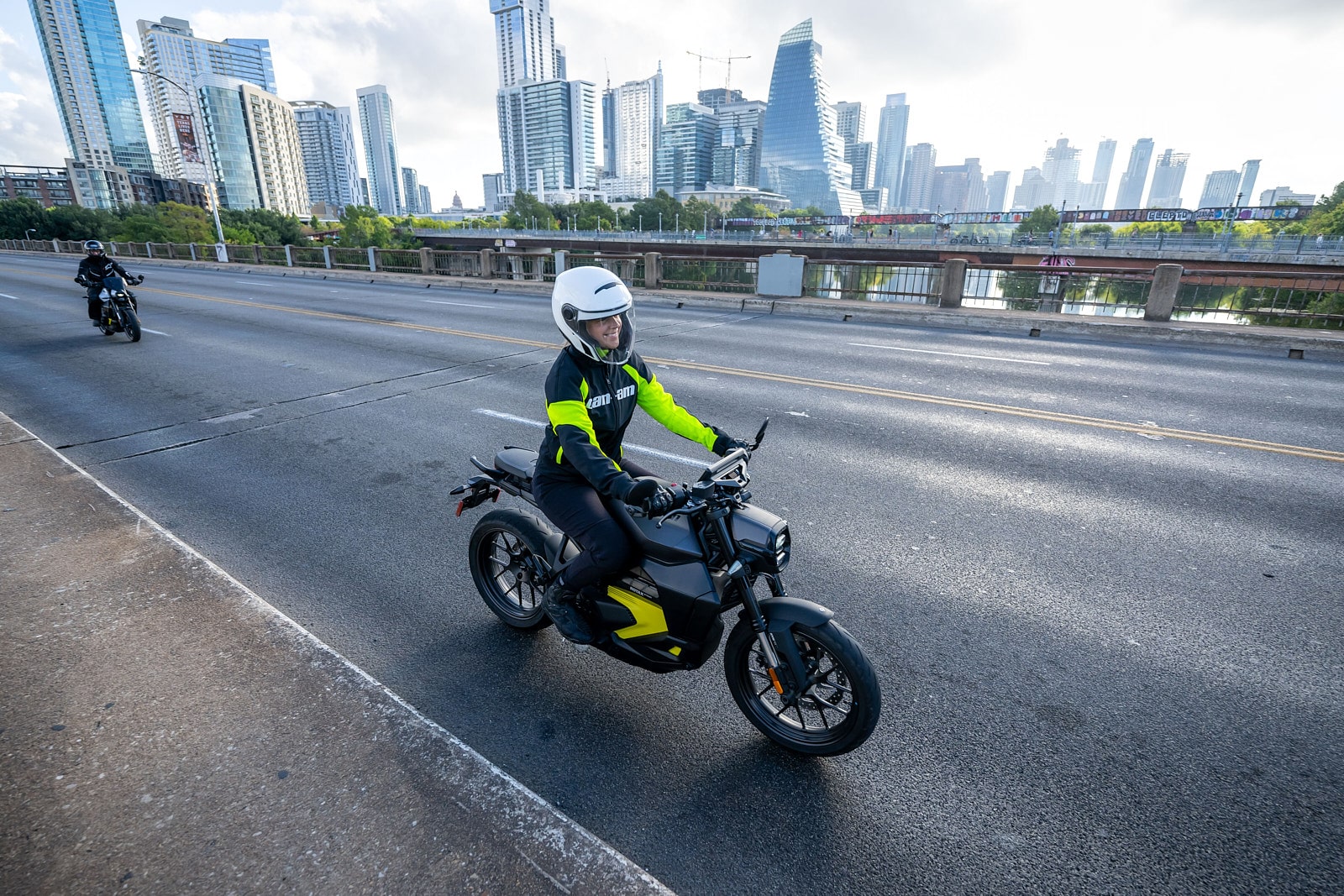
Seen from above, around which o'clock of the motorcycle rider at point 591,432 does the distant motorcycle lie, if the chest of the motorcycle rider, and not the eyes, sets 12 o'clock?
The distant motorcycle is roughly at 6 o'clock from the motorcycle rider.

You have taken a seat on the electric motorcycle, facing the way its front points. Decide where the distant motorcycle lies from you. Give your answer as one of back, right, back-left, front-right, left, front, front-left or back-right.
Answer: back

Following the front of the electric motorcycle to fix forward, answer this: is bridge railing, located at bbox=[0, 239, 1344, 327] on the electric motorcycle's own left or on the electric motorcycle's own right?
on the electric motorcycle's own left

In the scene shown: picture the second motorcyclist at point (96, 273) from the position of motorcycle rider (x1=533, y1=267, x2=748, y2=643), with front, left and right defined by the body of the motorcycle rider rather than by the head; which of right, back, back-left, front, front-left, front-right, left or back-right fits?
back

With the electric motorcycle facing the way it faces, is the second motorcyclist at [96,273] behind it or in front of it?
behind

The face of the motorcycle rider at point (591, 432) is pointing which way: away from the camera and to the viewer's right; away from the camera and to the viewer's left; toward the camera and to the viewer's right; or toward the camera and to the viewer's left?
toward the camera and to the viewer's right

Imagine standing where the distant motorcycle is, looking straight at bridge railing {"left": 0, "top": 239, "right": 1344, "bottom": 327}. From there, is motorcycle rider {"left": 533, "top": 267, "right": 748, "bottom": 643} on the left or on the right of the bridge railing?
right

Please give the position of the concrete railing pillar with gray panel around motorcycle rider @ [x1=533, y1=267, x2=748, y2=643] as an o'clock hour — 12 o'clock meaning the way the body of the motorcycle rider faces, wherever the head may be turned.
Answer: The concrete railing pillar with gray panel is roughly at 8 o'clock from the motorcycle rider.

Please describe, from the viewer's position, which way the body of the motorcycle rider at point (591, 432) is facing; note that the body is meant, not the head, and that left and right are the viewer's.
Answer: facing the viewer and to the right of the viewer

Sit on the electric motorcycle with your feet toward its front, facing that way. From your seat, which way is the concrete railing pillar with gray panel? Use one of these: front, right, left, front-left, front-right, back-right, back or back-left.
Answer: back-left
